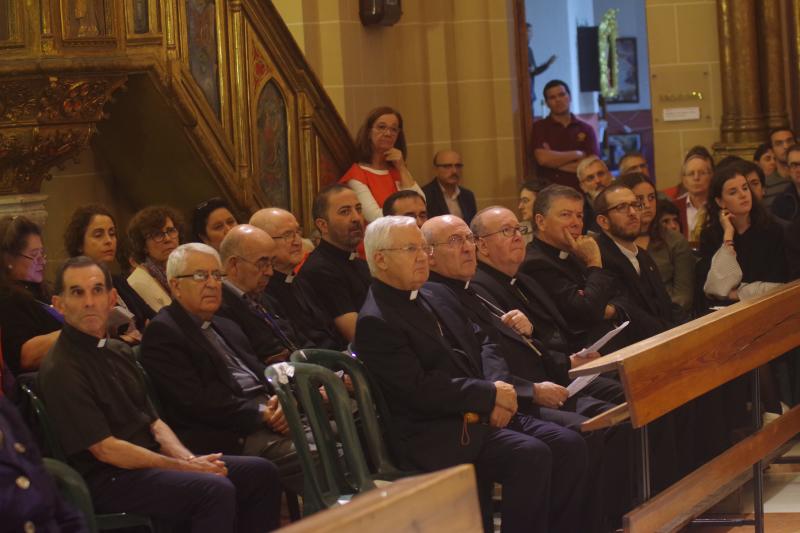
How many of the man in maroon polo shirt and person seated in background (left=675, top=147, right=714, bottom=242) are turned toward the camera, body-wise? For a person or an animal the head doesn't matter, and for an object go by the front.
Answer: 2

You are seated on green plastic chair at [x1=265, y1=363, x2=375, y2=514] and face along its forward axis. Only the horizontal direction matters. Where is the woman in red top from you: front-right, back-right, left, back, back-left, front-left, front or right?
back-left

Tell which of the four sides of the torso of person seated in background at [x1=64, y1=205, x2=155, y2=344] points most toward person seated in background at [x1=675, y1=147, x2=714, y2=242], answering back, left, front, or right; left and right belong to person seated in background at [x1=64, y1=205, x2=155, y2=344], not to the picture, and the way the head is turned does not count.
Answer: left

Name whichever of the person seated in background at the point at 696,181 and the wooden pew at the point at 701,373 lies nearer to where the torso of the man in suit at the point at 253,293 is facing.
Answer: the wooden pew

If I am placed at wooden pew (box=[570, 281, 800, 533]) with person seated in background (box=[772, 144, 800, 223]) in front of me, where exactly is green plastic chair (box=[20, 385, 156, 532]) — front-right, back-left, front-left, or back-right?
back-left

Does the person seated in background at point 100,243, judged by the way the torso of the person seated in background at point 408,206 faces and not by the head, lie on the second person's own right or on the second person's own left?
on the second person's own right

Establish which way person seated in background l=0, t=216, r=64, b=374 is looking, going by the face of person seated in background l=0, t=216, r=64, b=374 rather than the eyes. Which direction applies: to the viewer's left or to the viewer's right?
to the viewer's right

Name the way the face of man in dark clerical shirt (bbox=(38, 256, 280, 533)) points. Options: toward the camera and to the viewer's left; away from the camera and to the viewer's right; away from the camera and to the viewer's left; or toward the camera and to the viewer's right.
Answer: toward the camera and to the viewer's right
